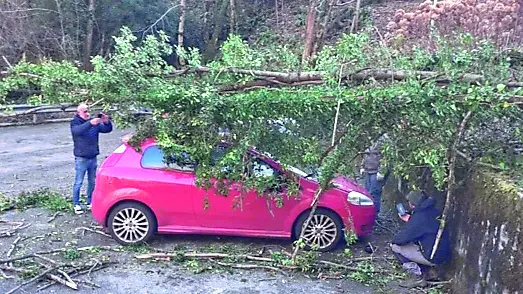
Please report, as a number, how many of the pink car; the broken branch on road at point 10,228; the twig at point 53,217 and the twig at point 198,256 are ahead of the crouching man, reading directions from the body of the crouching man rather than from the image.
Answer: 4

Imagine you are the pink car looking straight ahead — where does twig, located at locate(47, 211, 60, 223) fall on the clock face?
The twig is roughly at 7 o'clock from the pink car.

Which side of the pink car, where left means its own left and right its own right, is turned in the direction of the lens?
right

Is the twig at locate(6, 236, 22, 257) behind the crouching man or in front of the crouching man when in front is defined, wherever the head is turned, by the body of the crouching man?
in front

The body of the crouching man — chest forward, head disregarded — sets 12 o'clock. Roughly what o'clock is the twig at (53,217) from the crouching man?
The twig is roughly at 12 o'clock from the crouching man.

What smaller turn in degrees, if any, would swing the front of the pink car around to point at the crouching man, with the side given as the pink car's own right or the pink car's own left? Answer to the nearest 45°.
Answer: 0° — it already faces them

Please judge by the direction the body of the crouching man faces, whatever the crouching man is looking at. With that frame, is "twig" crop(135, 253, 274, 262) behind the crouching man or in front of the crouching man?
in front

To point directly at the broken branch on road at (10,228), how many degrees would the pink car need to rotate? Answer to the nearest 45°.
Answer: approximately 180°

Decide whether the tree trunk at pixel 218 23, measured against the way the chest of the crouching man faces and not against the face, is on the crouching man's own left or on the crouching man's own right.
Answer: on the crouching man's own right

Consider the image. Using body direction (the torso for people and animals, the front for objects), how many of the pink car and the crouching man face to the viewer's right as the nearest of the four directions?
1

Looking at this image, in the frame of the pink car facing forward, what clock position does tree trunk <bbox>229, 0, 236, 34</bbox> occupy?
The tree trunk is roughly at 9 o'clock from the pink car.

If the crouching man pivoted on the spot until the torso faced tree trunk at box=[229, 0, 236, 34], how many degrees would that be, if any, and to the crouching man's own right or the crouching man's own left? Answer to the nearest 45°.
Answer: approximately 45° to the crouching man's own right

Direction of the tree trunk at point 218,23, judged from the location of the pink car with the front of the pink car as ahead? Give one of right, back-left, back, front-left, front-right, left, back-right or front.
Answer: left

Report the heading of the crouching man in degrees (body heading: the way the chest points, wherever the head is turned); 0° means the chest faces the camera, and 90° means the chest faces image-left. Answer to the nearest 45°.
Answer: approximately 90°

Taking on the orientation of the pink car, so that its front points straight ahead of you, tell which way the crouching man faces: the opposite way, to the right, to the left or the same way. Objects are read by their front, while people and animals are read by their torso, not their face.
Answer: the opposite way
